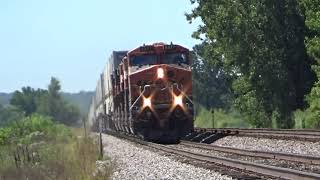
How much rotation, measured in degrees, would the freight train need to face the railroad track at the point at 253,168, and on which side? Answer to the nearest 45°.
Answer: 0° — it already faces it

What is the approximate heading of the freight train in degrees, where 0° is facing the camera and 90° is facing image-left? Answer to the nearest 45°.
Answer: approximately 0°

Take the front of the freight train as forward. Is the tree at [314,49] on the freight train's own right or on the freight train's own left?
on the freight train's own left

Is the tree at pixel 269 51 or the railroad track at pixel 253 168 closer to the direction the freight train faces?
the railroad track

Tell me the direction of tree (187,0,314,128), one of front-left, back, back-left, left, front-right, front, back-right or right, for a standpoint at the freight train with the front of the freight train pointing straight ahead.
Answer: back-left

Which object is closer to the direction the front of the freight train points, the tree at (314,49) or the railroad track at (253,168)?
the railroad track
